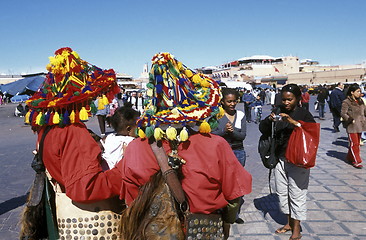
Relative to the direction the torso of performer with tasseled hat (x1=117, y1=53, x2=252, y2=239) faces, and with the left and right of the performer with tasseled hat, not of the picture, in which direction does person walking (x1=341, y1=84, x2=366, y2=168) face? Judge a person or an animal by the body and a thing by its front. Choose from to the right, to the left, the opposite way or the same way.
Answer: the opposite way

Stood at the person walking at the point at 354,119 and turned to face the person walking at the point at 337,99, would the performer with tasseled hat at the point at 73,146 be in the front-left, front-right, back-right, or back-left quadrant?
back-left

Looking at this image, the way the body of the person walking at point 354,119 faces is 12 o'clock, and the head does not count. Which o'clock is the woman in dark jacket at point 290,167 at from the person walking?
The woman in dark jacket is roughly at 2 o'clock from the person walking.

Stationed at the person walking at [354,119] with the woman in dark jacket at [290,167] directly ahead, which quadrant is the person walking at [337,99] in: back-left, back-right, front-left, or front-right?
back-right

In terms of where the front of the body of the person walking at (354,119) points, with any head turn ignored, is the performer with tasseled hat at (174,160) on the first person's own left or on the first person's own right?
on the first person's own right

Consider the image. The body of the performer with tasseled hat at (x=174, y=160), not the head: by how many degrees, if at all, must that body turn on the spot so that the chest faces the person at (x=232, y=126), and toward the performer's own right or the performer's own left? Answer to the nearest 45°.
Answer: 0° — they already face them

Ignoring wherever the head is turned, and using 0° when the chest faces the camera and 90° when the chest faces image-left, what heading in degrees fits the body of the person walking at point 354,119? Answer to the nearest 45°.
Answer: approximately 315°

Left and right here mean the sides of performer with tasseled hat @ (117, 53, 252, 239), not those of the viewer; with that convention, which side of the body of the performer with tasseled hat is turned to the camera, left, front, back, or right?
back

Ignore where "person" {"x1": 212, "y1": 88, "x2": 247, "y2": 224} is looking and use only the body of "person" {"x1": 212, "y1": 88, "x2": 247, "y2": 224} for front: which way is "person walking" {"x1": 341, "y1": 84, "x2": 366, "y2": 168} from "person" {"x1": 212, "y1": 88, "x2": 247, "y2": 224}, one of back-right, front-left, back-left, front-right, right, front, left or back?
back-left

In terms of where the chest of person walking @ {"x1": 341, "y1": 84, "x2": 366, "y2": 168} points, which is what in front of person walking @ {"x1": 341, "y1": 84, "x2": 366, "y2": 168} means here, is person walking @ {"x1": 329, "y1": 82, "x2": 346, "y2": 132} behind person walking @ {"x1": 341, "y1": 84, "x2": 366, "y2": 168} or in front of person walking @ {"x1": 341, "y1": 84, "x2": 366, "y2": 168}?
behind

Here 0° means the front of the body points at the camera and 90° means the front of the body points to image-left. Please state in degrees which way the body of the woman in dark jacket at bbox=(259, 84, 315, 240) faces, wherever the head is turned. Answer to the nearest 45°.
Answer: approximately 45°

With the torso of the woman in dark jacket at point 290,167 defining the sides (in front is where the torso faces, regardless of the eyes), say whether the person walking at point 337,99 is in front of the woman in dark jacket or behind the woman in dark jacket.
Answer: behind

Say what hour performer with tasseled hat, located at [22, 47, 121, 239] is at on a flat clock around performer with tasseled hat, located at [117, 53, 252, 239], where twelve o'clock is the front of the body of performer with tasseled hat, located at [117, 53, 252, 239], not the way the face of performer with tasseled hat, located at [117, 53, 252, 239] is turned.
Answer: performer with tasseled hat, located at [22, 47, 121, 239] is roughly at 10 o'clock from performer with tasseled hat, located at [117, 53, 252, 239].
